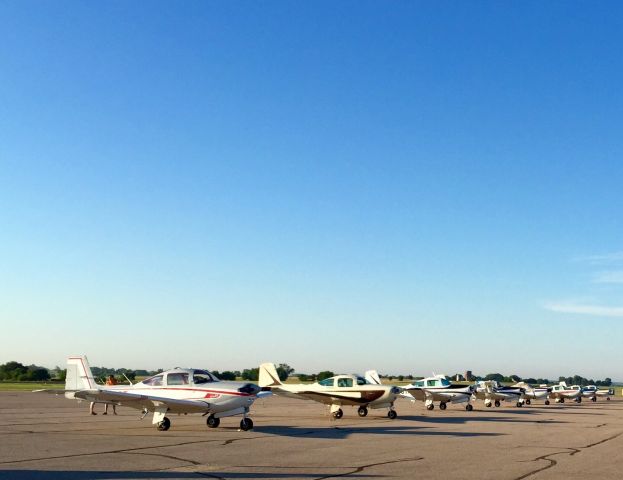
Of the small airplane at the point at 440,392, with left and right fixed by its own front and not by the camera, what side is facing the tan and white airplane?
right

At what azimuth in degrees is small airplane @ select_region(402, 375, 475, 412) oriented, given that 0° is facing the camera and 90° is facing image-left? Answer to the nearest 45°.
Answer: approximately 315°

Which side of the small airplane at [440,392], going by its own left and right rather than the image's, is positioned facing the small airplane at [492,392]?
left

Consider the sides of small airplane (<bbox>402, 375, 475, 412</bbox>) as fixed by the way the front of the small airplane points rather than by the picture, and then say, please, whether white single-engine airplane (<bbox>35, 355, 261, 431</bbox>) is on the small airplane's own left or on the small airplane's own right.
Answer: on the small airplane's own right
